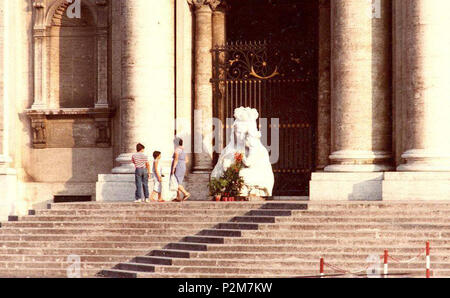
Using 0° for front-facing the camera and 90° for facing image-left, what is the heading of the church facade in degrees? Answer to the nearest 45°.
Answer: approximately 0°

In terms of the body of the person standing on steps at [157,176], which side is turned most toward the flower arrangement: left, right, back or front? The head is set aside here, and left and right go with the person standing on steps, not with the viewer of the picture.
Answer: front

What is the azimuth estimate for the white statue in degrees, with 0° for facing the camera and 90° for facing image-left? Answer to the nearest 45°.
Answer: approximately 45°

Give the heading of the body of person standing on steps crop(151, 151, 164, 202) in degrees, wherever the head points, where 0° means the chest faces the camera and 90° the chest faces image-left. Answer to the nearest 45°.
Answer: approximately 270°

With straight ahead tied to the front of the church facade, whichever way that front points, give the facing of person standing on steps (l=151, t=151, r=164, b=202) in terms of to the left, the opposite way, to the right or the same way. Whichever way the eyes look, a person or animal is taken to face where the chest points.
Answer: to the left

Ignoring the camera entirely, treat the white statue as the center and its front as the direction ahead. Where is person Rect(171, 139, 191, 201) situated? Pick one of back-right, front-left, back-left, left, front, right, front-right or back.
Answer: front-right

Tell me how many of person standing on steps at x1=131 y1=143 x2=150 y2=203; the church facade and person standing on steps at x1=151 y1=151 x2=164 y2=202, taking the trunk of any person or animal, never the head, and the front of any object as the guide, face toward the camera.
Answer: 1
